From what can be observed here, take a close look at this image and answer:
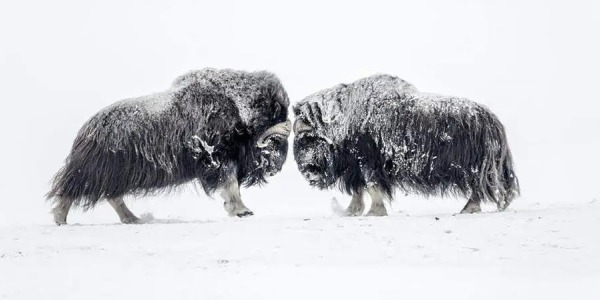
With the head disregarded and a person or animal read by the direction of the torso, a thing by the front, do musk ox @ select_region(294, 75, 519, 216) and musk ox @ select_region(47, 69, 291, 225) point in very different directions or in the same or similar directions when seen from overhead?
very different directions

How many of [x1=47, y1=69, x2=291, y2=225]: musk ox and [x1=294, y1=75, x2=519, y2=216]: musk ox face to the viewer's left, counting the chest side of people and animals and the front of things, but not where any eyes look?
1

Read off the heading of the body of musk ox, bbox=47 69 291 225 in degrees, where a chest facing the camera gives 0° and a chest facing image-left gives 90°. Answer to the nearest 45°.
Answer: approximately 270°

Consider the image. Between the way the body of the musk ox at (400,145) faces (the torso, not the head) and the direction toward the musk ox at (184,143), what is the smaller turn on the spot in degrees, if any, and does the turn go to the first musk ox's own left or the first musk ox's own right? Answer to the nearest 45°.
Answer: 0° — it already faces it

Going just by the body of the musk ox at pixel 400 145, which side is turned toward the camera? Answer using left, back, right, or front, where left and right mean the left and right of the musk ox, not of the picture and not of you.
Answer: left

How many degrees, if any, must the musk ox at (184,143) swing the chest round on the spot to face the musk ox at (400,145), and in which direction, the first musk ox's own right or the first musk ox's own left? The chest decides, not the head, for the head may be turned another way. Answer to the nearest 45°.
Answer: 0° — it already faces it
